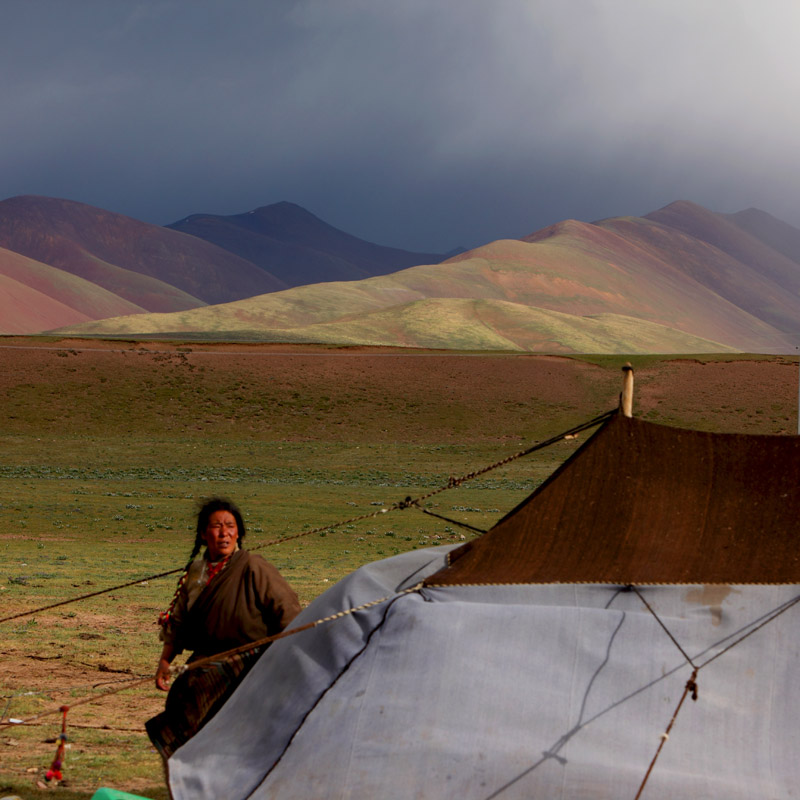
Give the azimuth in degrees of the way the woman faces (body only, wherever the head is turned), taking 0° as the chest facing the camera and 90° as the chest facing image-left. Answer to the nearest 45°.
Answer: approximately 45°
